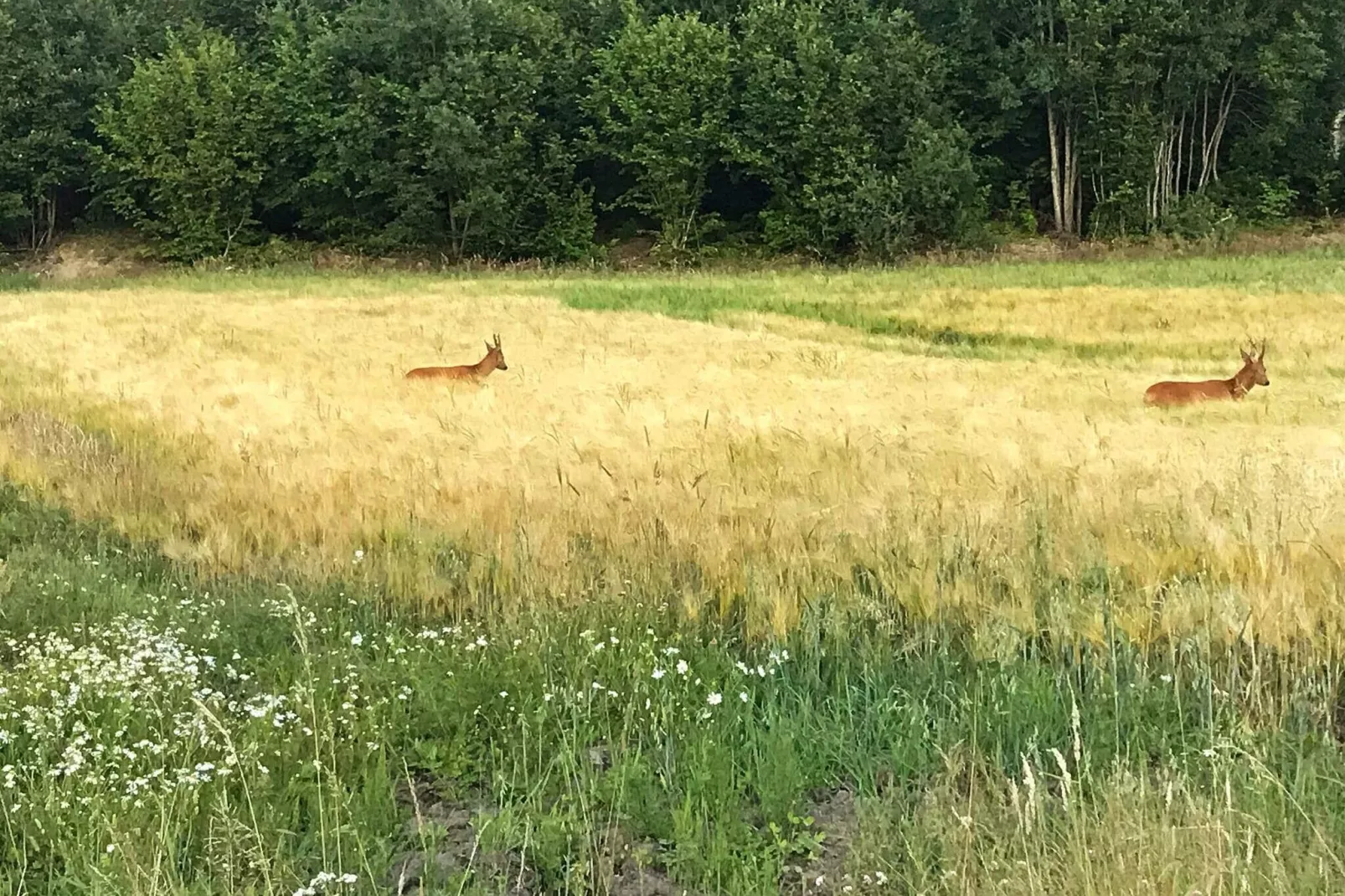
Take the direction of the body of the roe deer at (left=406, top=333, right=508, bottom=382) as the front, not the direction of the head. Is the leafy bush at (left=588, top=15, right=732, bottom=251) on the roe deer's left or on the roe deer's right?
on the roe deer's left

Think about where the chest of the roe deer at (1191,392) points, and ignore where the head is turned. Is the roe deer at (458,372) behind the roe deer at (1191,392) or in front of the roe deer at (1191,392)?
behind

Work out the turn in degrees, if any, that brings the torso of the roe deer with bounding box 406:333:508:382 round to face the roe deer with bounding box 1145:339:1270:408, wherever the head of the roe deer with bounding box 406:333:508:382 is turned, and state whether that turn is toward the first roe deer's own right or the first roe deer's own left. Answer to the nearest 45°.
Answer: approximately 45° to the first roe deer's own right

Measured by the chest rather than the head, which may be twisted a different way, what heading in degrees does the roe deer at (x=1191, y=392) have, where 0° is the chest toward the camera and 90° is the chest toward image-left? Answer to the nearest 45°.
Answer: approximately 270°

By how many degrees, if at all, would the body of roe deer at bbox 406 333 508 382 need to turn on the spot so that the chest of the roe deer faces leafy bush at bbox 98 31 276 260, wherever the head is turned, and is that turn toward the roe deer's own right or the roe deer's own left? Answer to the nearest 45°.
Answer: approximately 90° to the roe deer's own left

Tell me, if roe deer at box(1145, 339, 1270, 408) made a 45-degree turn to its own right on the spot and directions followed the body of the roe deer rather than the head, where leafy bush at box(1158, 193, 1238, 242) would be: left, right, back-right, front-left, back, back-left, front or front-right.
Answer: back-left

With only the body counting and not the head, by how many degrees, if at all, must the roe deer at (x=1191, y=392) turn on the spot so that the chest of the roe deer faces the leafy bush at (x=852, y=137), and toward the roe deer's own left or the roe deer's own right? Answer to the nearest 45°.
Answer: approximately 90° to the roe deer's own left

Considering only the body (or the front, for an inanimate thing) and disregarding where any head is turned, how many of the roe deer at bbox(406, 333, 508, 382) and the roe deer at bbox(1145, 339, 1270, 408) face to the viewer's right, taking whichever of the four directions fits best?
2

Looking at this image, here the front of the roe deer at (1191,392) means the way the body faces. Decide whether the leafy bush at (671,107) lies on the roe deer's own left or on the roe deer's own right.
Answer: on the roe deer's own left

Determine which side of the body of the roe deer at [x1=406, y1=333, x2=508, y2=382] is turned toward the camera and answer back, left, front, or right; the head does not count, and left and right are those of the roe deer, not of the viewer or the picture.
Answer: right
